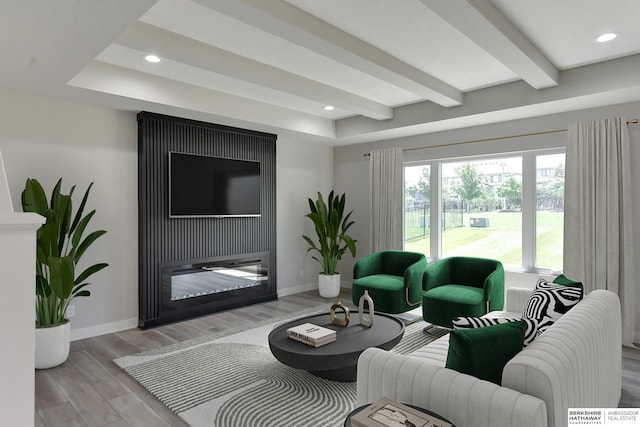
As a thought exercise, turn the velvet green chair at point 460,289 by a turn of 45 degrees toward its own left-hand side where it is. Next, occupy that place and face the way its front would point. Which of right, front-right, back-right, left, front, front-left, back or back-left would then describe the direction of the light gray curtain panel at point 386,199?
back-right

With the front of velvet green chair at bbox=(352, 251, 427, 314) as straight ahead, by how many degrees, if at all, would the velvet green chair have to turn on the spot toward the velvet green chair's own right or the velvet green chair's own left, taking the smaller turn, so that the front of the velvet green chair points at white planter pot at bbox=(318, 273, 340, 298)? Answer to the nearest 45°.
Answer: approximately 90° to the velvet green chair's own right

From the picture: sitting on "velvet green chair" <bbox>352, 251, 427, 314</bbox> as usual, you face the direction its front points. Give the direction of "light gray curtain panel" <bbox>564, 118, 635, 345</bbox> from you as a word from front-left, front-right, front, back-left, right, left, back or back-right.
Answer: back-left

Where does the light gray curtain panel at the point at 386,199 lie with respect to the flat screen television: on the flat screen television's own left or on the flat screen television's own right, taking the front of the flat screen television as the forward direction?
on the flat screen television's own left

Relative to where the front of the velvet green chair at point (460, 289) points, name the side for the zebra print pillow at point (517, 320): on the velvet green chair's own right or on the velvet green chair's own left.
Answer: on the velvet green chair's own left

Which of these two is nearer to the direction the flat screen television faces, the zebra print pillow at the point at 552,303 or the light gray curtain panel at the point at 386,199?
the zebra print pillow

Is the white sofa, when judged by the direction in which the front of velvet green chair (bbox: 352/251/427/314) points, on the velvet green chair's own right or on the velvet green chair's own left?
on the velvet green chair's own left

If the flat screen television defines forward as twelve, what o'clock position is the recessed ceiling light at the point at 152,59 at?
The recessed ceiling light is roughly at 2 o'clock from the flat screen television.

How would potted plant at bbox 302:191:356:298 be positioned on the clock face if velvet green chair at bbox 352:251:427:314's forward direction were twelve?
The potted plant is roughly at 3 o'clock from the velvet green chair.

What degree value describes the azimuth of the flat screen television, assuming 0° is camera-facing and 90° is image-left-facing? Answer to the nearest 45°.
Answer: approximately 315°

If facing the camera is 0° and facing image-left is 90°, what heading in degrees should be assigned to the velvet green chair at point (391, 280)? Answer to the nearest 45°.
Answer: approximately 45°

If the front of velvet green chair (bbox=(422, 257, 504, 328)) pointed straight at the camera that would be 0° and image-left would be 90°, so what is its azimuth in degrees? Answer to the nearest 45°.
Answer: approximately 45°

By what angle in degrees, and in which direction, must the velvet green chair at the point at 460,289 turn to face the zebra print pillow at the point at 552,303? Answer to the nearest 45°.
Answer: approximately 45° to its left
